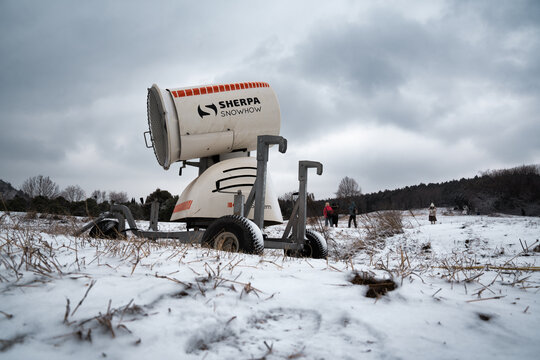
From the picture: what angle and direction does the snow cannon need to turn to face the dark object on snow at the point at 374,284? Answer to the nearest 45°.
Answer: approximately 90° to its right

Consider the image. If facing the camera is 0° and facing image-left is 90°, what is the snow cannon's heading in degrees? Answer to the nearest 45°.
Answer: approximately 270°
